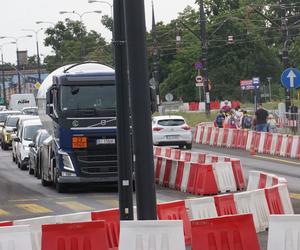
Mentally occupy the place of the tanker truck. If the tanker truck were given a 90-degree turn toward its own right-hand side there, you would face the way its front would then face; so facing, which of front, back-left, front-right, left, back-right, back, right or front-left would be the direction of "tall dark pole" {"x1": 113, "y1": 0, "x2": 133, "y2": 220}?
left

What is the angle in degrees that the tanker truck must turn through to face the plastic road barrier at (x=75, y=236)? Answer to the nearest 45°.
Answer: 0° — it already faces it

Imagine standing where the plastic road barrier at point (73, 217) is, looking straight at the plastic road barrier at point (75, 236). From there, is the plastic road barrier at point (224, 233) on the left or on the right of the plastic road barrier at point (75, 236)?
left

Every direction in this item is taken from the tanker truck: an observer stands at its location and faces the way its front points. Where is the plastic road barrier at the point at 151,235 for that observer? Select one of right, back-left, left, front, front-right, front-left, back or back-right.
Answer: front

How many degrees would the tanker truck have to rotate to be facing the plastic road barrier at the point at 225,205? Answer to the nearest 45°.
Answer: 0° — it already faces it

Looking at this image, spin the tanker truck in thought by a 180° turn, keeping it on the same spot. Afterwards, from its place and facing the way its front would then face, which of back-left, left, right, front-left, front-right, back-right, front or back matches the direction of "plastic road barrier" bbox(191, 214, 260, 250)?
back

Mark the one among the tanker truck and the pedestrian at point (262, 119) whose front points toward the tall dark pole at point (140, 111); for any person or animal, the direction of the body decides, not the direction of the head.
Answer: the tanker truck

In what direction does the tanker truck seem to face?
toward the camera
